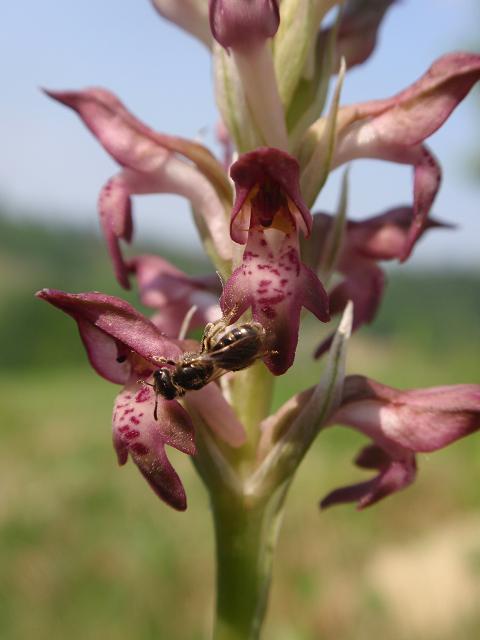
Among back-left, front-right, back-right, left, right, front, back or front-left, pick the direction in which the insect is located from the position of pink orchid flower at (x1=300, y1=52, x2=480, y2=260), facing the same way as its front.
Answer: back-right

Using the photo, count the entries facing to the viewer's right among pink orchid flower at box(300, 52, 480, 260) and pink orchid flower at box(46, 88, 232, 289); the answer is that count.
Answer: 1

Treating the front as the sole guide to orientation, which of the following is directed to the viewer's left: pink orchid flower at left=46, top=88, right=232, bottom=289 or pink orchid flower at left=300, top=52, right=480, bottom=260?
pink orchid flower at left=46, top=88, right=232, bottom=289

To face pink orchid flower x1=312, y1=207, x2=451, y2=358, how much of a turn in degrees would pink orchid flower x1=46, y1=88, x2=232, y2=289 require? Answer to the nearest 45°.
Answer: approximately 180°

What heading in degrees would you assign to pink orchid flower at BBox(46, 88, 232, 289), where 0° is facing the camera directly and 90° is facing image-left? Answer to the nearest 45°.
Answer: approximately 90°

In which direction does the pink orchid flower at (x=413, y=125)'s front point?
to the viewer's right

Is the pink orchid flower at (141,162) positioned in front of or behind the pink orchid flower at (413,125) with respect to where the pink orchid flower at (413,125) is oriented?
behind

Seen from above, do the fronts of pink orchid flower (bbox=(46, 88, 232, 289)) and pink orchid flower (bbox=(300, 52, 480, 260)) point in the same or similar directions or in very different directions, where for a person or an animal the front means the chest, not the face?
very different directions

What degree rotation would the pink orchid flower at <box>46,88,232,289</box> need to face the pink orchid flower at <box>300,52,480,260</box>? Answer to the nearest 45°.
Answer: approximately 180°
